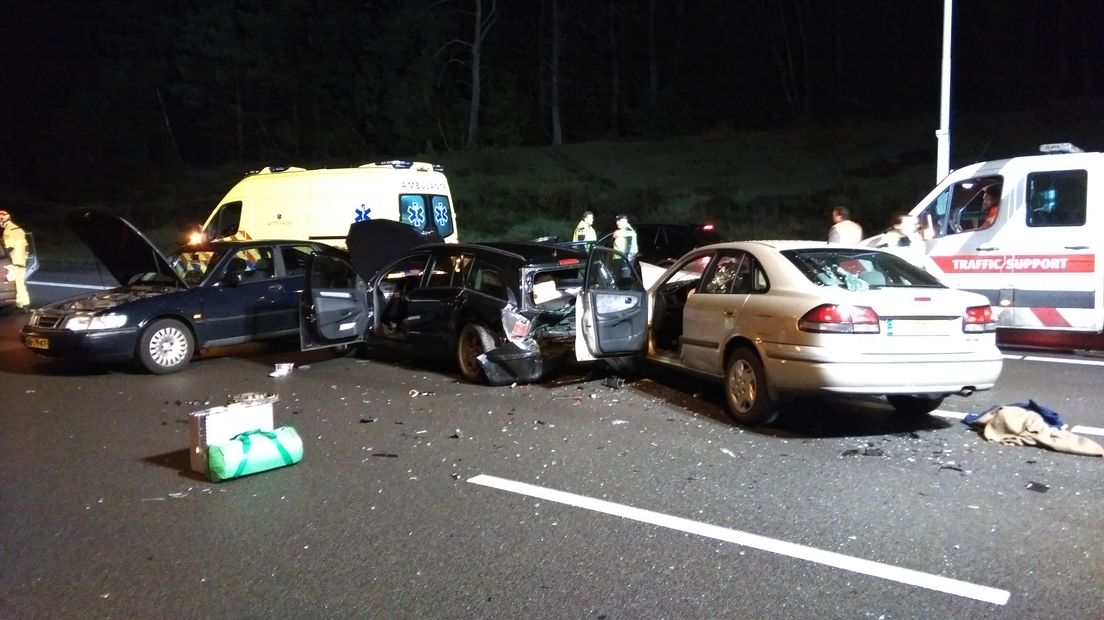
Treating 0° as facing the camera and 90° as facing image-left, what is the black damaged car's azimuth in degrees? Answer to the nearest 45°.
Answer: approximately 135°

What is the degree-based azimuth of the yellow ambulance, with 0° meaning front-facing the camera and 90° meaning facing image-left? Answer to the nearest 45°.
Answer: approximately 135°

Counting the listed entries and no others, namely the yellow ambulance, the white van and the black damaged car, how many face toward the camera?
0

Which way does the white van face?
to the viewer's left

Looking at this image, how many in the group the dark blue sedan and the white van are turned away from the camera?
0

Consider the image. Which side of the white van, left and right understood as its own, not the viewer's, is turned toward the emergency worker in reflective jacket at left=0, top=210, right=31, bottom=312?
front

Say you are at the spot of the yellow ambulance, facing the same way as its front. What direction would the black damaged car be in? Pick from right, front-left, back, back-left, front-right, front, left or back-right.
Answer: back-left

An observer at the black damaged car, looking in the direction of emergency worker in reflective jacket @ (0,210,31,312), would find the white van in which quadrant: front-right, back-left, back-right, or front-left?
back-right

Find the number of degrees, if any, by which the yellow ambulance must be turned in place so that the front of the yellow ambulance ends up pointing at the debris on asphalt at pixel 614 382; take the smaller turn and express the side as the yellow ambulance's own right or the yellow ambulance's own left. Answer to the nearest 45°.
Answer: approximately 135° to the yellow ambulance's own left

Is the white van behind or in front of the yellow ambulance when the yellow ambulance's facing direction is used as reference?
behind

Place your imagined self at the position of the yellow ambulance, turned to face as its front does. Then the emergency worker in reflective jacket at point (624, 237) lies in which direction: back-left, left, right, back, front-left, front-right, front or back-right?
back-right

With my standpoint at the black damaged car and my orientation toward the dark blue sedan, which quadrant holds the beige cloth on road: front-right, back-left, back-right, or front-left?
back-left

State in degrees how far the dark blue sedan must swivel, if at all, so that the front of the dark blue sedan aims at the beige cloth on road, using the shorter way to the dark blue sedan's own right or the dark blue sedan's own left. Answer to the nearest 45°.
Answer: approximately 90° to the dark blue sedan's own left

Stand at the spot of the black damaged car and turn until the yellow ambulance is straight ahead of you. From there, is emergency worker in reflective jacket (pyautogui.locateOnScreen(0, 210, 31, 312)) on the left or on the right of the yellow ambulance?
left

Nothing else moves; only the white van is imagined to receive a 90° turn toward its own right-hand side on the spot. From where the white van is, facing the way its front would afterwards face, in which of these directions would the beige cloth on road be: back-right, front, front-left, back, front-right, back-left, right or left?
back

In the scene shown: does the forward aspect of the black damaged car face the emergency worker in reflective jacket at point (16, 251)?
yes
